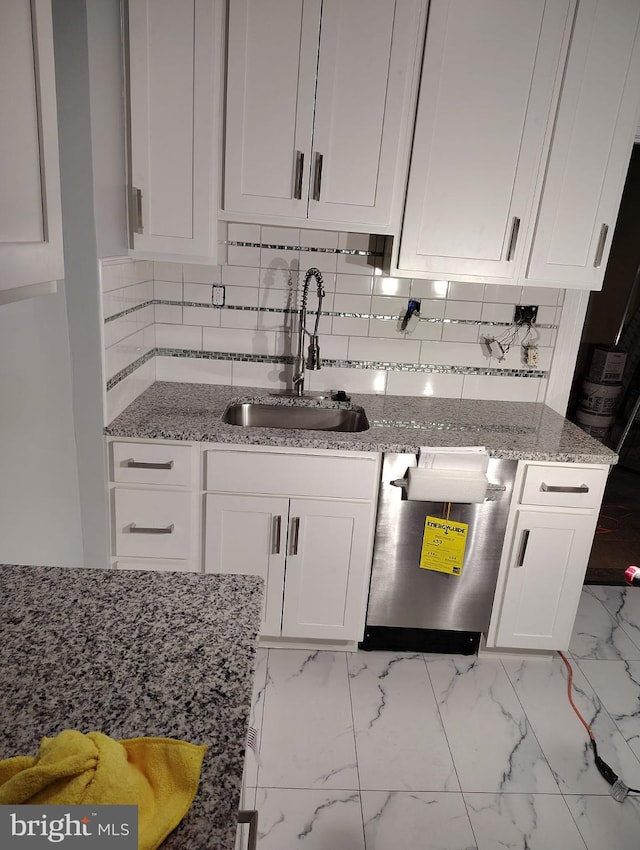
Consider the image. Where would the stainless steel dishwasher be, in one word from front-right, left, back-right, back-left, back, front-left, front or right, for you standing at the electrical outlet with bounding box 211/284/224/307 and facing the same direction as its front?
front-left

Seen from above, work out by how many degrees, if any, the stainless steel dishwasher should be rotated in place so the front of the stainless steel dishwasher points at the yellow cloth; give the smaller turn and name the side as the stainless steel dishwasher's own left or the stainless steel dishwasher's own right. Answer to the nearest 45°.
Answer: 0° — it already faces it

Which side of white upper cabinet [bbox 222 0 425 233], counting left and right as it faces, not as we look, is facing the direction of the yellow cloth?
front

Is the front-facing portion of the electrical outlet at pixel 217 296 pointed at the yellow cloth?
yes

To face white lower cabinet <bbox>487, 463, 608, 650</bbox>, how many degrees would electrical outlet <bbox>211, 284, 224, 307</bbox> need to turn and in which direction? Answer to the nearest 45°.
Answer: approximately 45° to its left

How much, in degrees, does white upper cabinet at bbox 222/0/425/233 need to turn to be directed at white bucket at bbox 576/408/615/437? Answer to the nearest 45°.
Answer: approximately 135° to its left

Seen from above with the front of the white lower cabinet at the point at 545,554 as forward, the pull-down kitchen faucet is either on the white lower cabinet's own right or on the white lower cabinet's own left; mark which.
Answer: on the white lower cabinet's own right

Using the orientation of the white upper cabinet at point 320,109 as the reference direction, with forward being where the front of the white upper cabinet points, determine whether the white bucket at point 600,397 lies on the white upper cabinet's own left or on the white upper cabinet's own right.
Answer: on the white upper cabinet's own left
